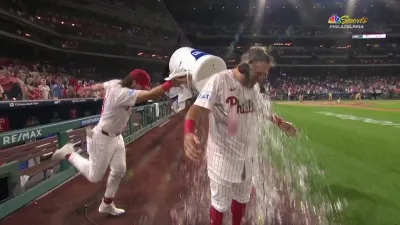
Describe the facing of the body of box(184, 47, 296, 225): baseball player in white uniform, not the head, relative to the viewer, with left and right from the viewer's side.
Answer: facing the viewer and to the right of the viewer

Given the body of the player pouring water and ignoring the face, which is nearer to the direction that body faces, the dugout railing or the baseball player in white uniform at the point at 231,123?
the baseball player in white uniform

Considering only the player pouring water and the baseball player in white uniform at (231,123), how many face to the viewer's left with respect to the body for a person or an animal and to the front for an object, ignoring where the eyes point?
0

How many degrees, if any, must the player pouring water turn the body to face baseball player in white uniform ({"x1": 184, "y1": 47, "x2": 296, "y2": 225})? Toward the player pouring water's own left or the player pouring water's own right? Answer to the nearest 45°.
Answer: approximately 45° to the player pouring water's own right

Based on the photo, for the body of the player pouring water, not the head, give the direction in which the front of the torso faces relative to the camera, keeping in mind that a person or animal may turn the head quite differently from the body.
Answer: to the viewer's right

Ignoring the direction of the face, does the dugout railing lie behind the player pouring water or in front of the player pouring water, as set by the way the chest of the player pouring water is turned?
behind

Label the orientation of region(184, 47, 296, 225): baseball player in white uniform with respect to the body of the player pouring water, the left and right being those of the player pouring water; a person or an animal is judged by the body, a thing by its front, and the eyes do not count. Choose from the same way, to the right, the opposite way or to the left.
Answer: to the right
